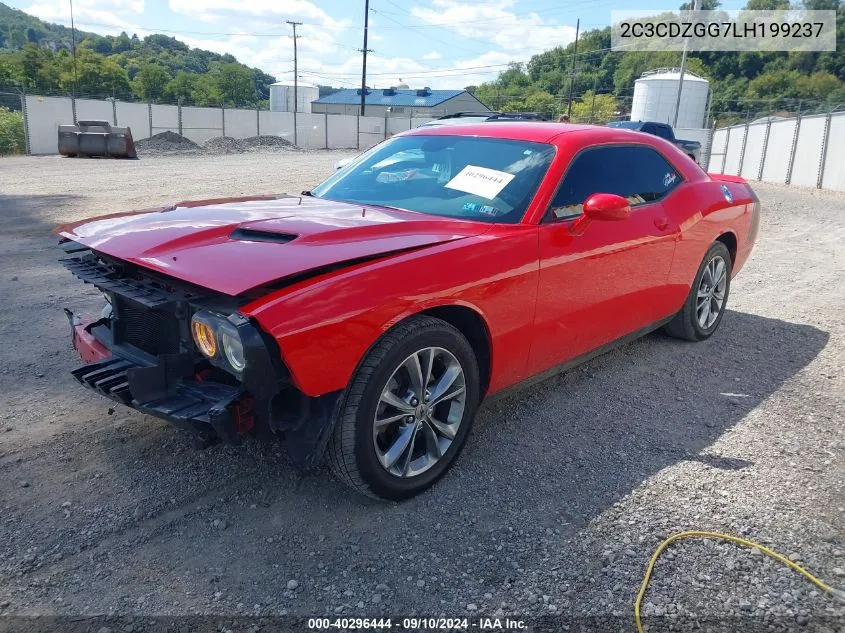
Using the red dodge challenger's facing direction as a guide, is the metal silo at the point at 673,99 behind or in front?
behind

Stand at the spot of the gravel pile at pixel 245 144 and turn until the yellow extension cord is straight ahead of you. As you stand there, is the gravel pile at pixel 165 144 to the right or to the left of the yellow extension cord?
right

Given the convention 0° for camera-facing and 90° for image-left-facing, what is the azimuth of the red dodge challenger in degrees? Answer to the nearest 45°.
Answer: approximately 45°

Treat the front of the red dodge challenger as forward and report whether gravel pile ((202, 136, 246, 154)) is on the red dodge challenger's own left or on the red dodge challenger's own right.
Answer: on the red dodge challenger's own right

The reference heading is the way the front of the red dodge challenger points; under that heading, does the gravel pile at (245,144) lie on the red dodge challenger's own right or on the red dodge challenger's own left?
on the red dodge challenger's own right

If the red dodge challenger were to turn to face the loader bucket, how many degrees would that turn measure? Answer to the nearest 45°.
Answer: approximately 90° to its right

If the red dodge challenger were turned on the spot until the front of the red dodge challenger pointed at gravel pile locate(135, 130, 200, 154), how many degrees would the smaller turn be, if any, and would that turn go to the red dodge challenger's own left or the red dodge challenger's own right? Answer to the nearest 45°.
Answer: approximately 135° to the red dodge challenger's own right

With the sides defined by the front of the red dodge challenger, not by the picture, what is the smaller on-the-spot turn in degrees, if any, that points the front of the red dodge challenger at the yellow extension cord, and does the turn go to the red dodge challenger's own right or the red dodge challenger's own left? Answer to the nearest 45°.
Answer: approximately 90° to the red dodge challenger's own left
